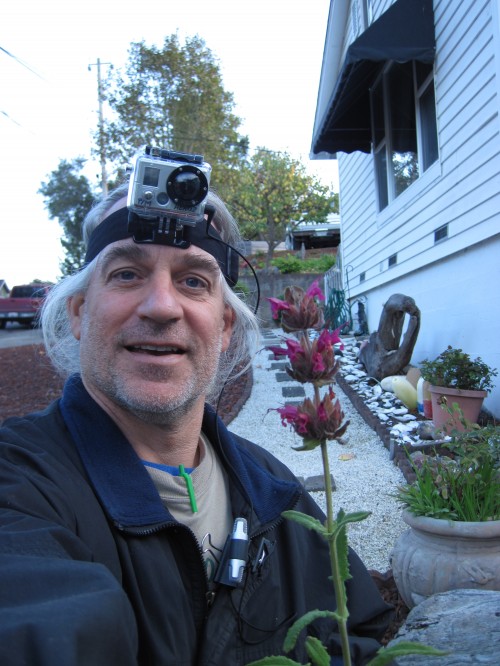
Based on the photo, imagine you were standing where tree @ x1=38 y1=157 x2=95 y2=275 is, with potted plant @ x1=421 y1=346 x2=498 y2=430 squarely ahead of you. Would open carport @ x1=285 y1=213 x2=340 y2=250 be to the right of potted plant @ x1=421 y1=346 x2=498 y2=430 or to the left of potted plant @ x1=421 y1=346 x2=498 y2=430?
left

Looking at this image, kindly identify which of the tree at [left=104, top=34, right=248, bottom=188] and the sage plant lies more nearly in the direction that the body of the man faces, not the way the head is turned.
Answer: the sage plant

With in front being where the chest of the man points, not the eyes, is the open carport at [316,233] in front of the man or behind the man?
behind

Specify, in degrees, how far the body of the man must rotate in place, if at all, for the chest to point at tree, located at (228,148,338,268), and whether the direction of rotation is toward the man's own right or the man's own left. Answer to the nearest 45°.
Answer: approximately 180°

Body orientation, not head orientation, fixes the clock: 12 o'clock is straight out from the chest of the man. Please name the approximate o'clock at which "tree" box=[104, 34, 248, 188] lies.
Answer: The tree is roughly at 6 o'clock from the man.

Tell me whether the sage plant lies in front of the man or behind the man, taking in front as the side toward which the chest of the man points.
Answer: in front

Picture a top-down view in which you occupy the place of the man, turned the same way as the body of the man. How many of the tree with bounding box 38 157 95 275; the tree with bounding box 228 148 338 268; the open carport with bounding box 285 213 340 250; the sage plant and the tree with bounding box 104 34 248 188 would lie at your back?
4

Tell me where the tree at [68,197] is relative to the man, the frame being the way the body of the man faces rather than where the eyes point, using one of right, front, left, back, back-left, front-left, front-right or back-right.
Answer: back

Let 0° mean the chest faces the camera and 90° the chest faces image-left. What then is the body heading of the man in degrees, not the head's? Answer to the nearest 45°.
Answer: approximately 0°
